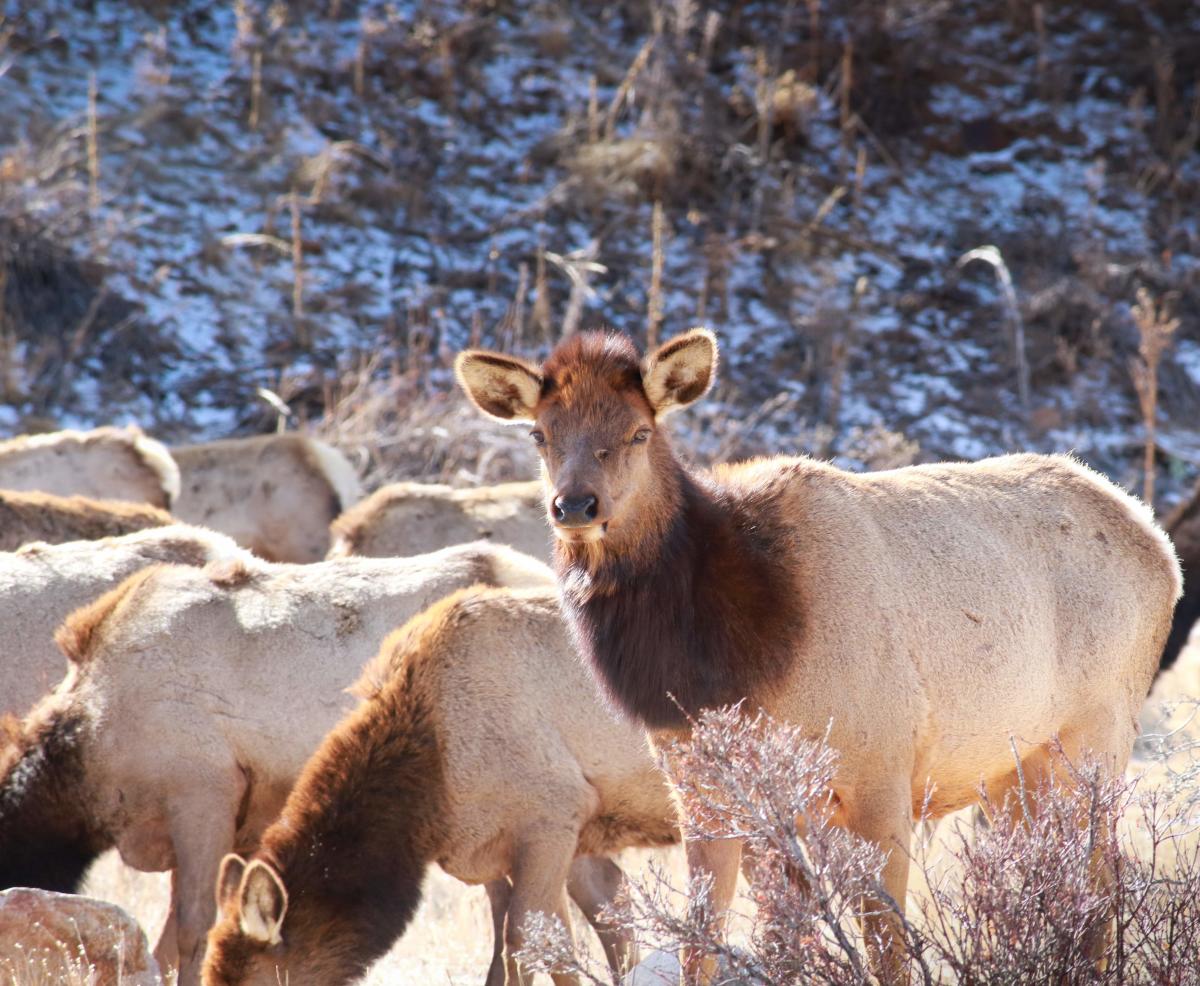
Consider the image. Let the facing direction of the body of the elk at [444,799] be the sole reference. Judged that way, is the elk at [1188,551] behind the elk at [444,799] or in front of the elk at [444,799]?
behind

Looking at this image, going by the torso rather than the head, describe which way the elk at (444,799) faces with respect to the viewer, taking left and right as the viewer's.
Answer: facing to the left of the viewer

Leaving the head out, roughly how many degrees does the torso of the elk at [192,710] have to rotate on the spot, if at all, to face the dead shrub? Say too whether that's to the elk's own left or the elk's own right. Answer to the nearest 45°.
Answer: approximately 135° to the elk's own left

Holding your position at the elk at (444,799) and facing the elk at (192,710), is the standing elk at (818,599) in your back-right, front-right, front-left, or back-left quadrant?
back-right

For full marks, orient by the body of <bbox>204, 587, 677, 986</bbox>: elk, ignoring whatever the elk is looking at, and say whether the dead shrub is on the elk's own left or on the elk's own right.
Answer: on the elk's own left

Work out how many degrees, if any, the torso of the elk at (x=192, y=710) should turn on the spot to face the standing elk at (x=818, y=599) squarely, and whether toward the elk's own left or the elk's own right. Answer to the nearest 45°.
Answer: approximately 135° to the elk's own left

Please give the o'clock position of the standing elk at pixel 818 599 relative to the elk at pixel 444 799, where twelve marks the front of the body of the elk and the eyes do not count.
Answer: The standing elk is roughly at 7 o'clock from the elk.

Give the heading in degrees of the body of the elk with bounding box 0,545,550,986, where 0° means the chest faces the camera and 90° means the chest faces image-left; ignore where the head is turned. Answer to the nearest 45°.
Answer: approximately 90°
